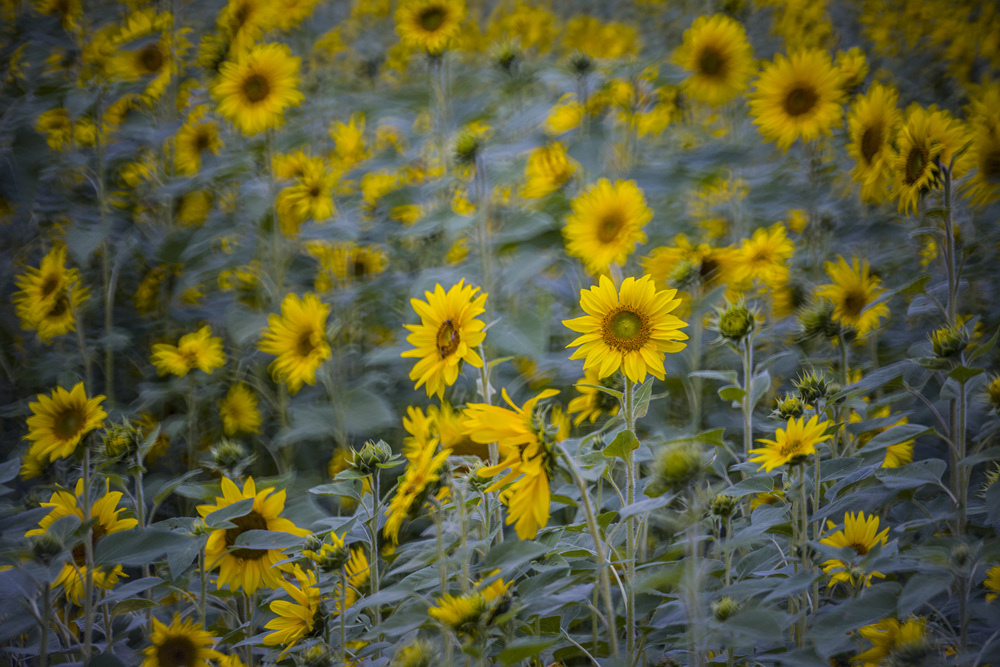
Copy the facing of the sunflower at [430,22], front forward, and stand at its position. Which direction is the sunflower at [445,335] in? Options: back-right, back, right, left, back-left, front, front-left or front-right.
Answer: front

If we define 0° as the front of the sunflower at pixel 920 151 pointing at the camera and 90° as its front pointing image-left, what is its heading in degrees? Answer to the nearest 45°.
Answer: approximately 45°

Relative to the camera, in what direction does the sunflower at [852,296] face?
facing the viewer

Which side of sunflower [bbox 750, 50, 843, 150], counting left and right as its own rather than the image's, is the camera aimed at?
front

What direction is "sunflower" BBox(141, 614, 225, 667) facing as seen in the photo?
toward the camera

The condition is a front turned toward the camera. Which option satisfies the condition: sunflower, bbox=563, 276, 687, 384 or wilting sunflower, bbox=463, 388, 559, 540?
the sunflower

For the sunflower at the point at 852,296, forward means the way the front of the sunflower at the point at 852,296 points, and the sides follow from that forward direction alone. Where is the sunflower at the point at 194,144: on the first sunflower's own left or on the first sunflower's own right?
on the first sunflower's own right

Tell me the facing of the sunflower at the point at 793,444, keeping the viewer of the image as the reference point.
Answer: facing the viewer and to the left of the viewer

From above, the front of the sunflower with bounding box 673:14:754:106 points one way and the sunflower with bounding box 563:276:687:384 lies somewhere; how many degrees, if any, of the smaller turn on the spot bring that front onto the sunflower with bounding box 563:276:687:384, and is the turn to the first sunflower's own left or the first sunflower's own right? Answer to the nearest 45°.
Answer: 0° — it already faces it

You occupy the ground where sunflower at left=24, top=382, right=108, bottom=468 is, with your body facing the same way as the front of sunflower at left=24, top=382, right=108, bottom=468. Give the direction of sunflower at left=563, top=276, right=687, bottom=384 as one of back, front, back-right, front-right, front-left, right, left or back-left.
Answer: left

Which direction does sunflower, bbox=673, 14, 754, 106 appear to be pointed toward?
toward the camera
